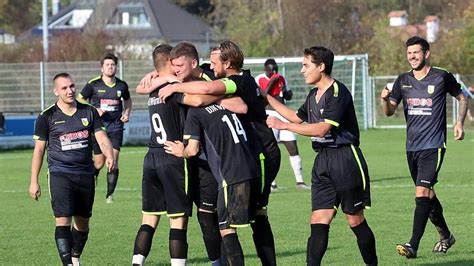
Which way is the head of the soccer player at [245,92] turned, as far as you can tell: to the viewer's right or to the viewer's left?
to the viewer's left

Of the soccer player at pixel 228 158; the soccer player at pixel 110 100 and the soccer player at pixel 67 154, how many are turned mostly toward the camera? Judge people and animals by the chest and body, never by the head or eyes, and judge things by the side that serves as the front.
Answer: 2

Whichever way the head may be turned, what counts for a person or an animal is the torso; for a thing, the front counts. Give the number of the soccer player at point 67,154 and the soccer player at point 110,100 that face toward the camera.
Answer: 2

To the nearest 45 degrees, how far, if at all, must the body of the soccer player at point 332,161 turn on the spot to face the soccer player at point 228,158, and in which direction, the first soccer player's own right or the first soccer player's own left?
0° — they already face them

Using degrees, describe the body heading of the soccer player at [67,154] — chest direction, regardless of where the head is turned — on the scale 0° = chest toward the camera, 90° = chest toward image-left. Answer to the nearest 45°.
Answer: approximately 0°

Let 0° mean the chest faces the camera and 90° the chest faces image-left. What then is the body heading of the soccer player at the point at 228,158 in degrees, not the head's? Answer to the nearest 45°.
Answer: approximately 135°
